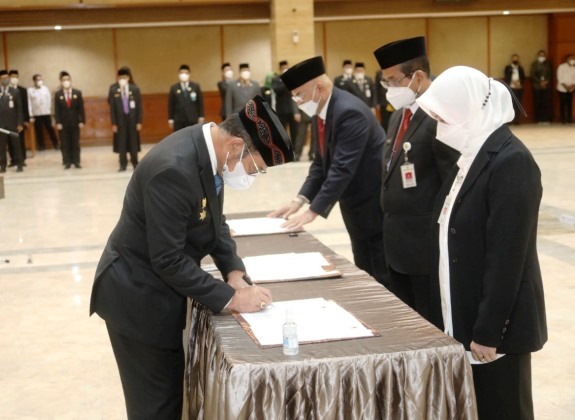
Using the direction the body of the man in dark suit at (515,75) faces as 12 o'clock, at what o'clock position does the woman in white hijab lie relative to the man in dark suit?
The woman in white hijab is roughly at 12 o'clock from the man in dark suit.

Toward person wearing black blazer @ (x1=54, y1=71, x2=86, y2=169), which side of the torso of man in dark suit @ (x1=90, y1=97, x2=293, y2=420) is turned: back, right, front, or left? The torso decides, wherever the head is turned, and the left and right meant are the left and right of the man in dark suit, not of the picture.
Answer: left

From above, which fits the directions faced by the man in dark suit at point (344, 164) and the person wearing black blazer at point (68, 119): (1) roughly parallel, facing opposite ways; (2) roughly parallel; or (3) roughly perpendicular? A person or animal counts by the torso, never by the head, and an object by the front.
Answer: roughly perpendicular

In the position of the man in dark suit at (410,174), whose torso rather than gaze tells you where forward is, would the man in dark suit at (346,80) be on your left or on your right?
on your right

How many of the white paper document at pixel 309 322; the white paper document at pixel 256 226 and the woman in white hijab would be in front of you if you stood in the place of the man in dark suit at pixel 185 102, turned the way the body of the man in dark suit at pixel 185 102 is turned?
3

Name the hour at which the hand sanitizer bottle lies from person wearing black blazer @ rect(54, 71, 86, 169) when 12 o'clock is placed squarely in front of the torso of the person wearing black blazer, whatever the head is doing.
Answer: The hand sanitizer bottle is roughly at 12 o'clock from the person wearing black blazer.

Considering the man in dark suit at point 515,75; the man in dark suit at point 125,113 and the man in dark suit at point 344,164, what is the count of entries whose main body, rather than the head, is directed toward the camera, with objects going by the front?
2

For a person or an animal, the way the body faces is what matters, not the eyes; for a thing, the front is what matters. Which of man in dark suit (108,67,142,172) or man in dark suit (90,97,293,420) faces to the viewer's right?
man in dark suit (90,97,293,420)

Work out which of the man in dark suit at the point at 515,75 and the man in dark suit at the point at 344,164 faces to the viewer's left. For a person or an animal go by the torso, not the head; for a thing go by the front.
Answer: the man in dark suit at the point at 344,164

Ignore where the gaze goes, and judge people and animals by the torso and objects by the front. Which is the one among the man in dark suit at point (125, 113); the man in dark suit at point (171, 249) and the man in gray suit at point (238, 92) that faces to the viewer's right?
the man in dark suit at point (171, 249)

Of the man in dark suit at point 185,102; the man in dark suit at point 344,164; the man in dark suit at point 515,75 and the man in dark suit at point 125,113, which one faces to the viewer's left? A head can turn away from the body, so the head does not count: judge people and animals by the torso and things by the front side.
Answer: the man in dark suit at point 344,164

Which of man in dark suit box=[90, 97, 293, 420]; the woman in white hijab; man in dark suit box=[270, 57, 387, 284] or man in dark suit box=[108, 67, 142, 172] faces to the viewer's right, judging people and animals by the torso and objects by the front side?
man in dark suit box=[90, 97, 293, 420]

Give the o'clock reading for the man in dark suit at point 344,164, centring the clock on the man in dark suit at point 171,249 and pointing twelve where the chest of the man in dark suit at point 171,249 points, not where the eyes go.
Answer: the man in dark suit at point 344,164 is roughly at 10 o'clock from the man in dark suit at point 171,249.

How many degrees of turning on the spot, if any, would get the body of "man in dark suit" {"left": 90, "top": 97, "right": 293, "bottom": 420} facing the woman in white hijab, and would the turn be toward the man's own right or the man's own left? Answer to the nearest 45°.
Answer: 0° — they already face them

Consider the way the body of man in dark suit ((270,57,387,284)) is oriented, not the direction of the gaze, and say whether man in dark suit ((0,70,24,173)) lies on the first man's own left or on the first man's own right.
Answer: on the first man's own right
